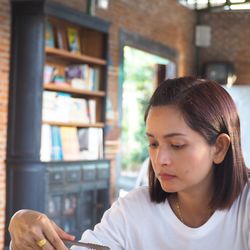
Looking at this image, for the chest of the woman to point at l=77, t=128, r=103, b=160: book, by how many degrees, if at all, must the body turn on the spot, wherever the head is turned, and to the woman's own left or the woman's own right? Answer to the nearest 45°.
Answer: approximately 135° to the woman's own right

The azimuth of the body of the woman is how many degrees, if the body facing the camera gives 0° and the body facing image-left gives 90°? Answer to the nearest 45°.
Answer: approximately 45°

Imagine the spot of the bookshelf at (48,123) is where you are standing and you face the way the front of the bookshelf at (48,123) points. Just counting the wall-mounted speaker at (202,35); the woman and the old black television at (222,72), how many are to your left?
2

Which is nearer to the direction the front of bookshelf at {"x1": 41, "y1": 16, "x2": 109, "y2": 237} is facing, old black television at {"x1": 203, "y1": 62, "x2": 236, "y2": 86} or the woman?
the woman

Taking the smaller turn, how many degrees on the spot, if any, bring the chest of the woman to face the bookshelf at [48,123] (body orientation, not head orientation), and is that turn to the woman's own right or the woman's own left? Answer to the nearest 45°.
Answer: approximately 135° to the woman's own right

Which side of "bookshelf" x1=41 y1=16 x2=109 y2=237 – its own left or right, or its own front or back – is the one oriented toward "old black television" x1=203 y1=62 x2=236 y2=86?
left

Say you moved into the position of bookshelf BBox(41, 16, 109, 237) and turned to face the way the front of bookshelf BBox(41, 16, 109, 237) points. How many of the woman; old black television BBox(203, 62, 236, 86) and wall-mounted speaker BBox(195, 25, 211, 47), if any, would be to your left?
2

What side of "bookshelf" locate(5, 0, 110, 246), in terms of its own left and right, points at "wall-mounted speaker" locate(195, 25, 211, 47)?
left

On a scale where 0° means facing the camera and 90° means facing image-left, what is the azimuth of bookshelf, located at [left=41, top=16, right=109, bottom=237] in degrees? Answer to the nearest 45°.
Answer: approximately 315°
